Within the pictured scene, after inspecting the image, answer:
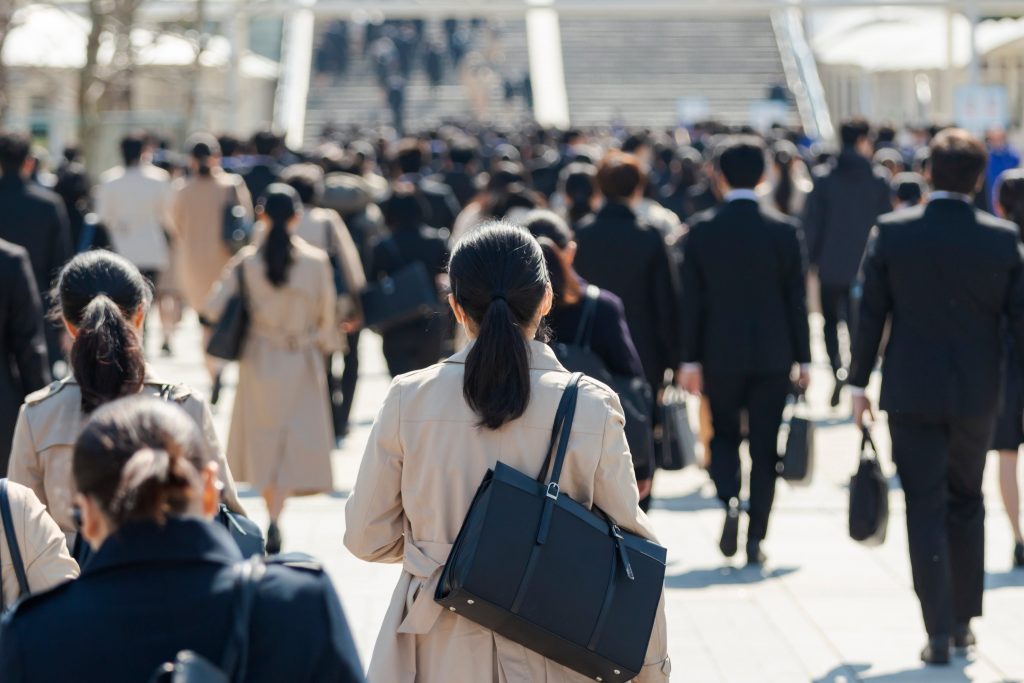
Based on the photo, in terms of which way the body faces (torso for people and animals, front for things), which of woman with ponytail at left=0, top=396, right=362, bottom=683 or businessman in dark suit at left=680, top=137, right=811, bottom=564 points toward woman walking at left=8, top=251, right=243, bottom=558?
the woman with ponytail

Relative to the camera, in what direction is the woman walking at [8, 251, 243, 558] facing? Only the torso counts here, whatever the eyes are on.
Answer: away from the camera

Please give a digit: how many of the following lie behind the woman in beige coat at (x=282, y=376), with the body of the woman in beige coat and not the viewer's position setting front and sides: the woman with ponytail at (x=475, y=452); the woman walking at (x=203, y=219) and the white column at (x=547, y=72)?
1

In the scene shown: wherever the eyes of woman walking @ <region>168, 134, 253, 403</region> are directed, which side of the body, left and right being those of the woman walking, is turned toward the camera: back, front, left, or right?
back

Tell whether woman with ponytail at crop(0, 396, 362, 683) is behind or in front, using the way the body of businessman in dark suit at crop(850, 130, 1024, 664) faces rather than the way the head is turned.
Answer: behind

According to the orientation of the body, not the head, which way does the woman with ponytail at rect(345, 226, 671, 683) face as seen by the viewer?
away from the camera

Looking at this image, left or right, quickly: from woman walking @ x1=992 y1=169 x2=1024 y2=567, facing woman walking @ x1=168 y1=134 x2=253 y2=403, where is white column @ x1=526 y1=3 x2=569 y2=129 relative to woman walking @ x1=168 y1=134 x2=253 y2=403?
right

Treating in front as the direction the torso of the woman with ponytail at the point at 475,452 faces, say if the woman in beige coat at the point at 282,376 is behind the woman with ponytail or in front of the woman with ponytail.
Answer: in front

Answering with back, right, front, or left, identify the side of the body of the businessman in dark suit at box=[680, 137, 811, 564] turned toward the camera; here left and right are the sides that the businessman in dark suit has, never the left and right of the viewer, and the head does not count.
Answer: back

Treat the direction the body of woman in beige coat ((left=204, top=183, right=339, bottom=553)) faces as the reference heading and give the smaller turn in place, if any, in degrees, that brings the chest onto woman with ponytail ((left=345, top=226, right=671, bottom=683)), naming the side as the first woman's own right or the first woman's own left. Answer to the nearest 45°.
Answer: approximately 180°

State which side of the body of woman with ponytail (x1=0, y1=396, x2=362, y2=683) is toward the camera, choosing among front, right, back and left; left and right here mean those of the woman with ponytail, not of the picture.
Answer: back

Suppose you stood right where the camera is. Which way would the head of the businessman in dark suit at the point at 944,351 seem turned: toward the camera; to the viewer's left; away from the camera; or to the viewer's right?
away from the camera

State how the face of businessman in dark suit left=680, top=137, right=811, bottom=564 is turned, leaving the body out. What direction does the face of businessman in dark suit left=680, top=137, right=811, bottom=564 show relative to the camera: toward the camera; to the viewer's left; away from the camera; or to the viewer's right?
away from the camera

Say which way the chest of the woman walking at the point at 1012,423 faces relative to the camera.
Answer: away from the camera

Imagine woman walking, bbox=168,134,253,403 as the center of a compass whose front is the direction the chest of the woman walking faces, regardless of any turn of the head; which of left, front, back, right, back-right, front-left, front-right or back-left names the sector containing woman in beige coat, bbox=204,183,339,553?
back

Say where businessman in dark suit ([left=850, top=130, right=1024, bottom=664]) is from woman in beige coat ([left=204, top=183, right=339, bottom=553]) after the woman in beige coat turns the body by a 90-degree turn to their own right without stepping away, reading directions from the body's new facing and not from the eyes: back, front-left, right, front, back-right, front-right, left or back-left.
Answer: front-right

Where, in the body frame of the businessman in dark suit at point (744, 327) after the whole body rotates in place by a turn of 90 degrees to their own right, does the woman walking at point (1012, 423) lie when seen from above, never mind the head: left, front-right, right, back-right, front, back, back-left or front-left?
front

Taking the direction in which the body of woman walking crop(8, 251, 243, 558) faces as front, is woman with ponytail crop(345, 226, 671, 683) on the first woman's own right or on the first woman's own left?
on the first woman's own right
